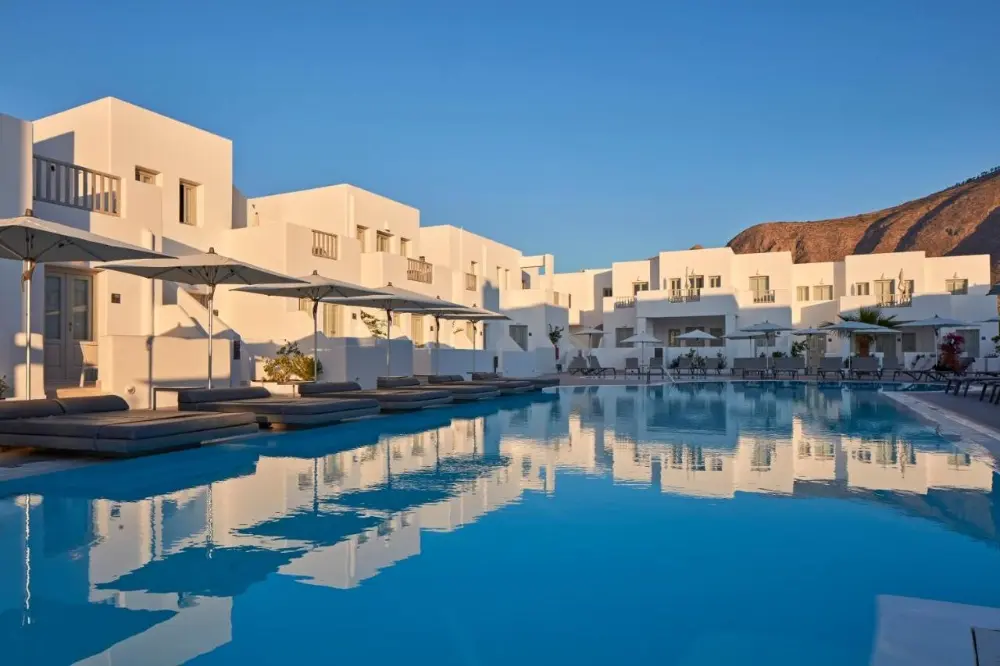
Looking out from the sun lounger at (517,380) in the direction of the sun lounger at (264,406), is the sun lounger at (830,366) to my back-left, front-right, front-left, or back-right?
back-left

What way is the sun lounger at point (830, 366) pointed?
toward the camera

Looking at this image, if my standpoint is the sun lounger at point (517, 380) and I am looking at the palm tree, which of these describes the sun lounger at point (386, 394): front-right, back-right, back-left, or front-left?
back-right

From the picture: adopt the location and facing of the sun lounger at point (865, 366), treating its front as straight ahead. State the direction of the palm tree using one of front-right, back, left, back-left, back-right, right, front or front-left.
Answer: back

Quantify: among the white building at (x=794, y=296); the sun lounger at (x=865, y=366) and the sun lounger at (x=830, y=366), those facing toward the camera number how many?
3

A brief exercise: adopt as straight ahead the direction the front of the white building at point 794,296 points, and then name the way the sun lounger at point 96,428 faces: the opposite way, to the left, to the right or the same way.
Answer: to the left

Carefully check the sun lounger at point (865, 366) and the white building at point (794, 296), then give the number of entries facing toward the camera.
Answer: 2

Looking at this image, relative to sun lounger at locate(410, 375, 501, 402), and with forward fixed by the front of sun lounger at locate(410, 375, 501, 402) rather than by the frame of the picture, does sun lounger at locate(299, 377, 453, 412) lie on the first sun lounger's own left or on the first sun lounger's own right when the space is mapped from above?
on the first sun lounger's own right

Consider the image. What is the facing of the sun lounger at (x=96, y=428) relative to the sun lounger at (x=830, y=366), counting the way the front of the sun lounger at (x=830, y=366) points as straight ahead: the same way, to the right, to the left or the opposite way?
to the left

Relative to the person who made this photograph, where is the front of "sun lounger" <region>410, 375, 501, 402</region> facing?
facing the viewer and to the right of the viewer

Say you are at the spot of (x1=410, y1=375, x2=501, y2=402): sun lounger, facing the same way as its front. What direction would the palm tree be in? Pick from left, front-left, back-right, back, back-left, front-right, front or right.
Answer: left

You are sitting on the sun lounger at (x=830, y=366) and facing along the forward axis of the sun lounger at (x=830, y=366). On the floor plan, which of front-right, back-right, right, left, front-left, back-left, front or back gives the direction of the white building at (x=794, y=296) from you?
back

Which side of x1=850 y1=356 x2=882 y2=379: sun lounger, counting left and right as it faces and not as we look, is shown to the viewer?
front
